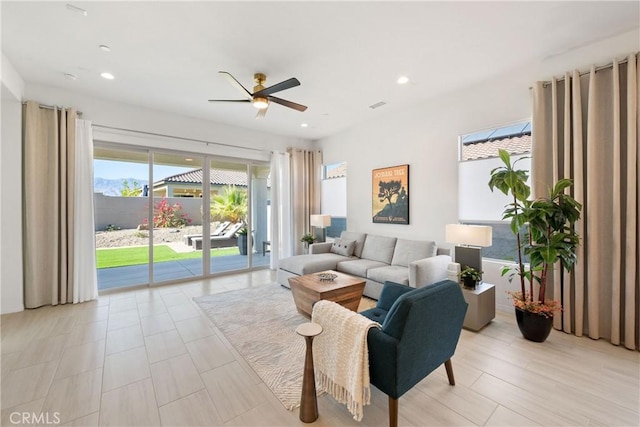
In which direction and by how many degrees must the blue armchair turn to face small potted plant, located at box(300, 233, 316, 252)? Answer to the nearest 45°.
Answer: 0° — it already faces it

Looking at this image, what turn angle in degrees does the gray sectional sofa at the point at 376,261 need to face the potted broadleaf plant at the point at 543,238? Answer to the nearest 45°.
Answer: approximately 90° to its left

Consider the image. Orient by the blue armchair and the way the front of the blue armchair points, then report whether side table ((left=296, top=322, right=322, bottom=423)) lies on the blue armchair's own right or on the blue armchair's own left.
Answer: on the blue armchair's own left

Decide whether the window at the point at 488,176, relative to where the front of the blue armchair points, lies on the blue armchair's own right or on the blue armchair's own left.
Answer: on the blue armchair's own right

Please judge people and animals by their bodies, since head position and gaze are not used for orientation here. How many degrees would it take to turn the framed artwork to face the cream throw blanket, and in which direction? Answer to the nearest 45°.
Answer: approximately 45° to its left

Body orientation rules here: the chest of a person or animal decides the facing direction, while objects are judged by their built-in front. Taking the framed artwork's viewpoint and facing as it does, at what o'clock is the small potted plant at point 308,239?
The small potted plant is roughly at 2 o'clock from the framed artwork.

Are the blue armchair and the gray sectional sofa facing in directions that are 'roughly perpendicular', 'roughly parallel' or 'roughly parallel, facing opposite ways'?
roughly perpendicular

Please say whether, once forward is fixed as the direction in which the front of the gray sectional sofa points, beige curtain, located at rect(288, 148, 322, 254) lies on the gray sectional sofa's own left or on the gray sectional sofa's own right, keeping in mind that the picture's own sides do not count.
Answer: on the gray sectional sofa's own right

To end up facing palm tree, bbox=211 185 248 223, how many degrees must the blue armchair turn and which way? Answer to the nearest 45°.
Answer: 0° — it already faces it

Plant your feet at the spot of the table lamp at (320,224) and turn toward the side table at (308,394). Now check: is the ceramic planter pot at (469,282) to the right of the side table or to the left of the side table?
left

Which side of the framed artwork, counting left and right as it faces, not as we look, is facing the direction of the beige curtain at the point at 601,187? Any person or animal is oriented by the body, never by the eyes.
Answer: left

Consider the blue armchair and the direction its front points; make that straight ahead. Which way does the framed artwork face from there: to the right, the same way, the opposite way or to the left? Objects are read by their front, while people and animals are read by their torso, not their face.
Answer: to the left

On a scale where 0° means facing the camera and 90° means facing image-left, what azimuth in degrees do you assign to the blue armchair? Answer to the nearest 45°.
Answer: approximately 135°

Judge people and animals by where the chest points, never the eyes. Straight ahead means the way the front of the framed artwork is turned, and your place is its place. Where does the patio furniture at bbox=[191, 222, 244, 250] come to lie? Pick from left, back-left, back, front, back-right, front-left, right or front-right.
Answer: front-right

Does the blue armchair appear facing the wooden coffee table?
yes
